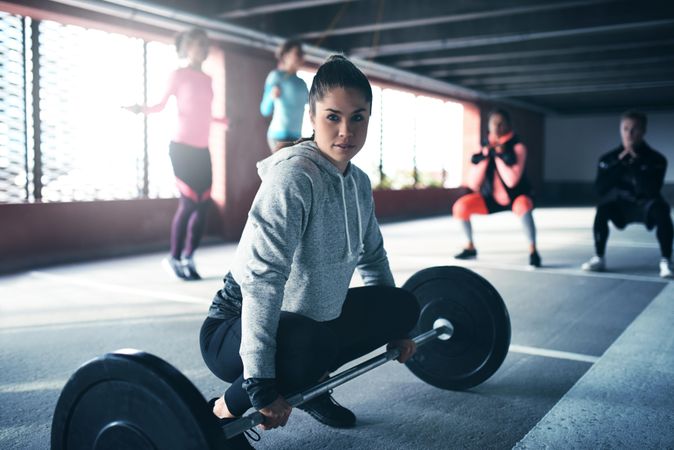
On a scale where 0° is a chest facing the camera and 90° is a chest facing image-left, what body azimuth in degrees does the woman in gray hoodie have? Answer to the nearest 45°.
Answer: approximately 315°
